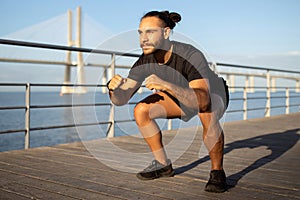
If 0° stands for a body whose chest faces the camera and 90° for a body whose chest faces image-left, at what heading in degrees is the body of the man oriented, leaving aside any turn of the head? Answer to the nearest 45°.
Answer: approximately 45°
